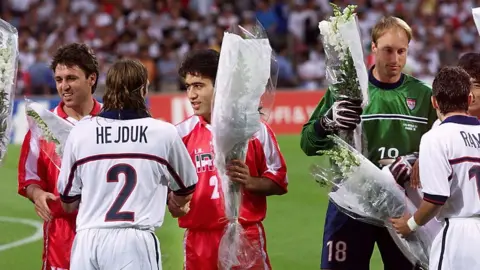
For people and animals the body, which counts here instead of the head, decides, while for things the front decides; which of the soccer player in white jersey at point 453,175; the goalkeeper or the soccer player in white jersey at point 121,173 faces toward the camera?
the goalkeeper

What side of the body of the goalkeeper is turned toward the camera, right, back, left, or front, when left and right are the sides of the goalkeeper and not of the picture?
front

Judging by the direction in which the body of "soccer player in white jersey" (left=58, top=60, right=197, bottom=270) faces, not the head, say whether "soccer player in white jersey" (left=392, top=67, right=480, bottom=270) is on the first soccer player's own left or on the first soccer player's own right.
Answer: on the first soccer player's own right

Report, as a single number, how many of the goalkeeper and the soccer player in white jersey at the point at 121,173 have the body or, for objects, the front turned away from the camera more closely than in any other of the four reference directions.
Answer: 1

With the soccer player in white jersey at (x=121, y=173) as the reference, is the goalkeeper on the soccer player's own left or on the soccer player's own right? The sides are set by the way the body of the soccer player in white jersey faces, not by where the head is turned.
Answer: on the soccer player's own right

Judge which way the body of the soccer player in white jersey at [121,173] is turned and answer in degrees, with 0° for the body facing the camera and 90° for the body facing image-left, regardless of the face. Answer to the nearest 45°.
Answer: approximately 180°

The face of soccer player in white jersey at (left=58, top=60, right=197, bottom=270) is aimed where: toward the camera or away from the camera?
away from the camera

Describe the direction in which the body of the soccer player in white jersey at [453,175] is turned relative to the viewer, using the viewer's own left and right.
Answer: facing away from the viewer and to the left of the viewer

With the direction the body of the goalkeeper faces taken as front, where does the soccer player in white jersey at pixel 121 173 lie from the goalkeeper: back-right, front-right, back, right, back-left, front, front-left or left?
front-right

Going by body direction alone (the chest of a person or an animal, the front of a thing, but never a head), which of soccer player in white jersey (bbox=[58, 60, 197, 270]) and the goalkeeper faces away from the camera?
the soccer player in white jersey
